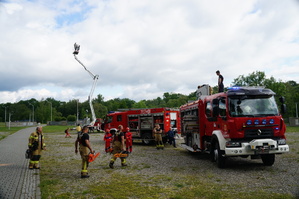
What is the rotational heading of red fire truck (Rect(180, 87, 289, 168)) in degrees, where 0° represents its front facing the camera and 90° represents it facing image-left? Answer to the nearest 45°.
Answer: approximately 315°

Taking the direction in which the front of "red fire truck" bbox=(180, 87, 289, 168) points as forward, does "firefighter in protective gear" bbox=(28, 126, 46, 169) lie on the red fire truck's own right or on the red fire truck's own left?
on the red fire truck's own right

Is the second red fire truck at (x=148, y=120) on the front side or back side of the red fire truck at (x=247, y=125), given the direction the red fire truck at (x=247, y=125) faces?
on the back side
